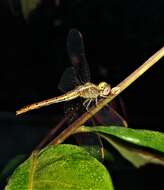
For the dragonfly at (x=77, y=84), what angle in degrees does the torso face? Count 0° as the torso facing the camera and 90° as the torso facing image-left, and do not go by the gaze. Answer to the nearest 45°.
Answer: approximately 270°

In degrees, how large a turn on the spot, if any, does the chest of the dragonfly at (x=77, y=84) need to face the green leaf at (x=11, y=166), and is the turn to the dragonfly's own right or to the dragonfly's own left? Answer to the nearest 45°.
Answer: approximately 180°
